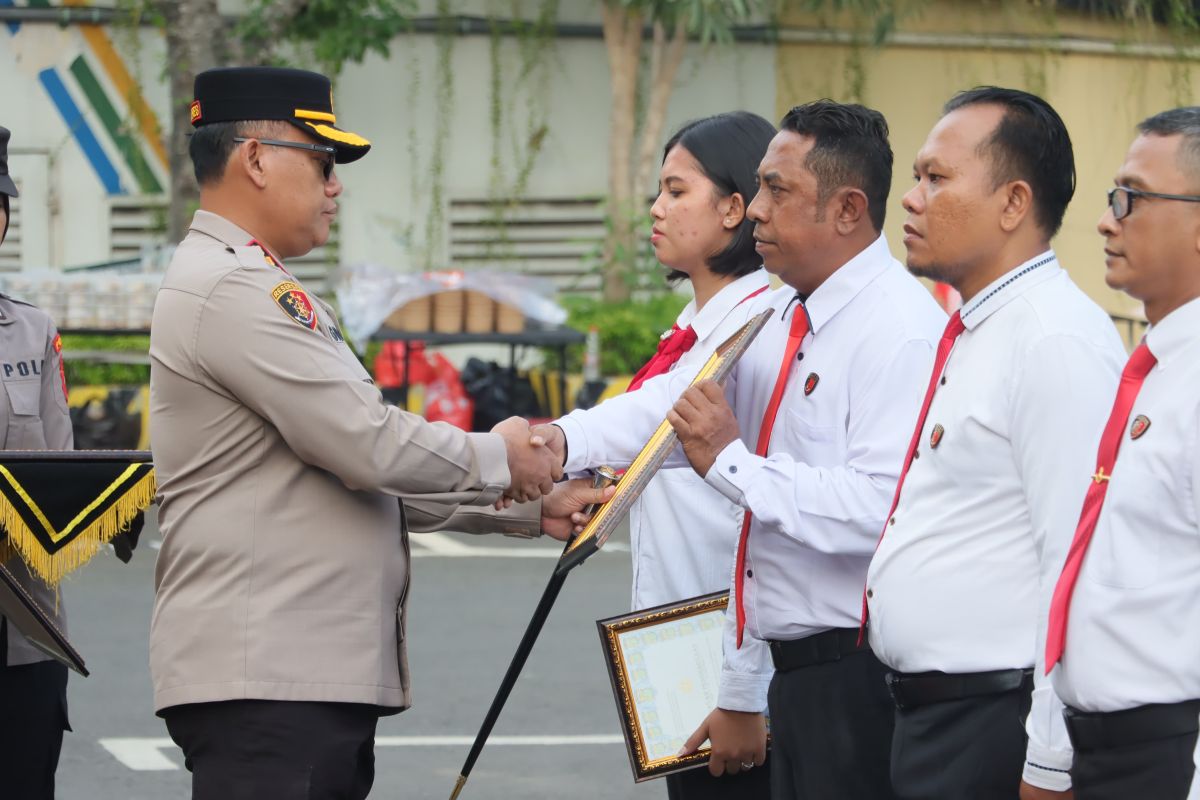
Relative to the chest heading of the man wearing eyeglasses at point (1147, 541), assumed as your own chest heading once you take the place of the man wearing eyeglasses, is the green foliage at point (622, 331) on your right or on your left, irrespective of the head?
on your right

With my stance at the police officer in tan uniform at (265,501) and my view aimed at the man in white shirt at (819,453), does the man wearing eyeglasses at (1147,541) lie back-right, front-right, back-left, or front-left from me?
front-right

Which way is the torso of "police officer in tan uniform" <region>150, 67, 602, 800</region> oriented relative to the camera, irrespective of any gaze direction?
to the viewer's right

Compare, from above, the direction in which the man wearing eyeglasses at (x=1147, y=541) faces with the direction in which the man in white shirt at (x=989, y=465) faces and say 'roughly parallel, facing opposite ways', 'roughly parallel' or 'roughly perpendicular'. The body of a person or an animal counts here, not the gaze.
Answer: roughly parallel

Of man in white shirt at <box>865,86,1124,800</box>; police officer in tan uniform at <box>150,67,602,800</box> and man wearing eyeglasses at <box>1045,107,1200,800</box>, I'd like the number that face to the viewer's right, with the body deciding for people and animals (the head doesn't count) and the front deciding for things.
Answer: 1

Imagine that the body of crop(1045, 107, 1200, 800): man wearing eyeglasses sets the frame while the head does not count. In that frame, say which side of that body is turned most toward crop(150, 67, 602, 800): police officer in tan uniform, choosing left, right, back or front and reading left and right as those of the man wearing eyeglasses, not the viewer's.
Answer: front

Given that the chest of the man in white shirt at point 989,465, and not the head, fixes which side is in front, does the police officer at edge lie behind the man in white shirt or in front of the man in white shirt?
in front

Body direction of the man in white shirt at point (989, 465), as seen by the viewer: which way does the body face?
to the viewer's left

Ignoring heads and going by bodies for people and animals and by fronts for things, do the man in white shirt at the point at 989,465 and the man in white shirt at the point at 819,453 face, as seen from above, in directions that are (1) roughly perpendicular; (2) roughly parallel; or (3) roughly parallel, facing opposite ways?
roughly parallel

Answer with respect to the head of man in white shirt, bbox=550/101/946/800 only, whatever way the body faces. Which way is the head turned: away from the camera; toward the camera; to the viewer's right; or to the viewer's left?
to the viewer's left

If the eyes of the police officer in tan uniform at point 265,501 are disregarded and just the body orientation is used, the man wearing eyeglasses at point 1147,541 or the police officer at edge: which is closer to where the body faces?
the man wearing eyeglasses

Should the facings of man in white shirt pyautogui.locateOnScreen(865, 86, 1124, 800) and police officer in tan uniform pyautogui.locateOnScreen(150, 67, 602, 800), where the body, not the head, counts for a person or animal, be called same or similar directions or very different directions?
very different directions

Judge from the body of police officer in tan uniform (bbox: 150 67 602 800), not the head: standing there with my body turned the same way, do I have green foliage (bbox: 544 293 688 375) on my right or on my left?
on my left

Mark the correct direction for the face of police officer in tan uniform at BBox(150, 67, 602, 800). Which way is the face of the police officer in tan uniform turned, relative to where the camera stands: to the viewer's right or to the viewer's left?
to the viewer's right

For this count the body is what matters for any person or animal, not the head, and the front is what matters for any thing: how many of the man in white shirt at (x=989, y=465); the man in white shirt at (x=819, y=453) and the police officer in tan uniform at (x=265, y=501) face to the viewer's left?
2

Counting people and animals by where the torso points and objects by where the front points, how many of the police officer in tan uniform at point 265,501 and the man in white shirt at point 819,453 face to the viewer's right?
1

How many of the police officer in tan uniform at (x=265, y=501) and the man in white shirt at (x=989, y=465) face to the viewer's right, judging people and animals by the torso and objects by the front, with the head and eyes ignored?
1

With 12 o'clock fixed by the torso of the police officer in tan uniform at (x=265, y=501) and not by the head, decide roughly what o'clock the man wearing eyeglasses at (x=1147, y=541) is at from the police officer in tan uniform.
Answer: The man wearing eyeglasses is roughly at 1 o'clock from the police officer in tan uniform.

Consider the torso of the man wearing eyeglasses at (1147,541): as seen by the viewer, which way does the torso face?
to the viewer's left

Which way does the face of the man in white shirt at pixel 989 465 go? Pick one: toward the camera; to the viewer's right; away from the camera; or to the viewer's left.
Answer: to the viewer's left
